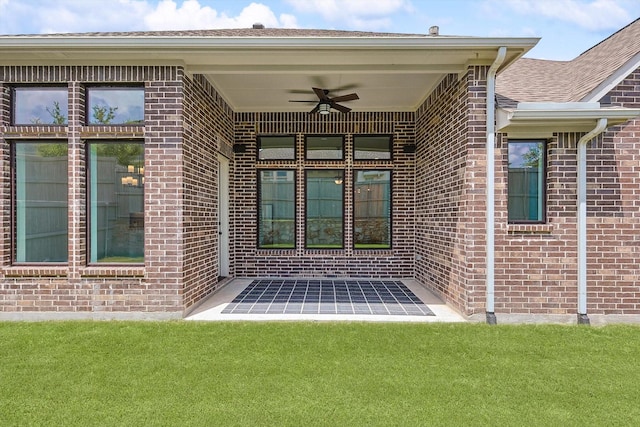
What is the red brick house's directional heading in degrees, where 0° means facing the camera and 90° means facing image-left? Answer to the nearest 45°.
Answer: approximately 180°

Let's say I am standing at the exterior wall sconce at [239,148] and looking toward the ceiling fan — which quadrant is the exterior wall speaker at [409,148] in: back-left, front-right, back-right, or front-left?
front-left

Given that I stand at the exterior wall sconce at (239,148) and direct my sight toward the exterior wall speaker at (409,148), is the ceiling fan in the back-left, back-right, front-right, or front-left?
front-right

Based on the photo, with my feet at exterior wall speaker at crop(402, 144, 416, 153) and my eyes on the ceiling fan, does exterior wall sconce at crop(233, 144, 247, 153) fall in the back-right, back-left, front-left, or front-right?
front-right
